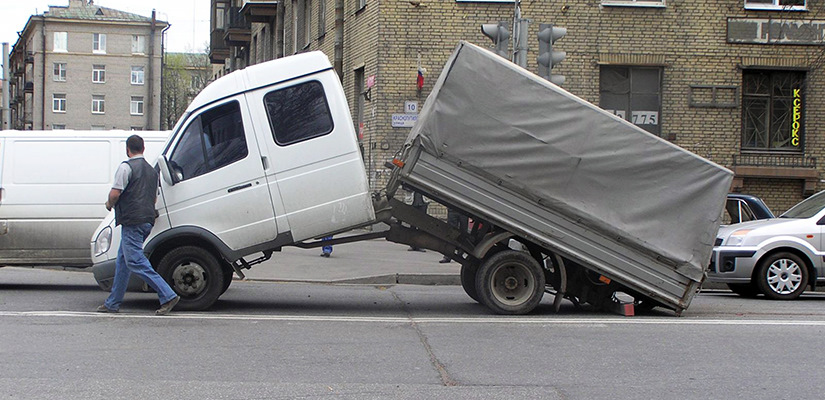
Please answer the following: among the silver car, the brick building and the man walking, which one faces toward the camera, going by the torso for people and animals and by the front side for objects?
the brick building

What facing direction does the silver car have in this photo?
to the viewer's left

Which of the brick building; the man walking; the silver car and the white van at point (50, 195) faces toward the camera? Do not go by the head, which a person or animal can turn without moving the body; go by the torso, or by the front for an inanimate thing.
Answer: the brick building

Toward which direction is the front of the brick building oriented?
toward the camera

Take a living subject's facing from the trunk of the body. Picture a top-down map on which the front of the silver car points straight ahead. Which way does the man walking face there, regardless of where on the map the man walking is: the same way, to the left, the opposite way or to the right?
the same way

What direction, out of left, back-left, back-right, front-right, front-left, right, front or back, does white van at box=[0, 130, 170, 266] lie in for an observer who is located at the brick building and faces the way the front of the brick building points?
front-right

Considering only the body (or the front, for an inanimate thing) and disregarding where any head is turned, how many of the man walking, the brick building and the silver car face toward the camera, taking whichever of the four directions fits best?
1

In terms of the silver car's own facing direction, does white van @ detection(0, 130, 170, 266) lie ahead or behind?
ahead

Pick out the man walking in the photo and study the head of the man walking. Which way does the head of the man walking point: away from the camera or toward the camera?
away from the camera

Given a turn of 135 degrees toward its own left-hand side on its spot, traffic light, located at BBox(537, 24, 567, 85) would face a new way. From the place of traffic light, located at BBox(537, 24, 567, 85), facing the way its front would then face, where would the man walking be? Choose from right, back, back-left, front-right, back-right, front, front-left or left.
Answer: left

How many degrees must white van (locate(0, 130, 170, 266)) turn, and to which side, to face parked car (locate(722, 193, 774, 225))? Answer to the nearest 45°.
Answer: approximately 180°
